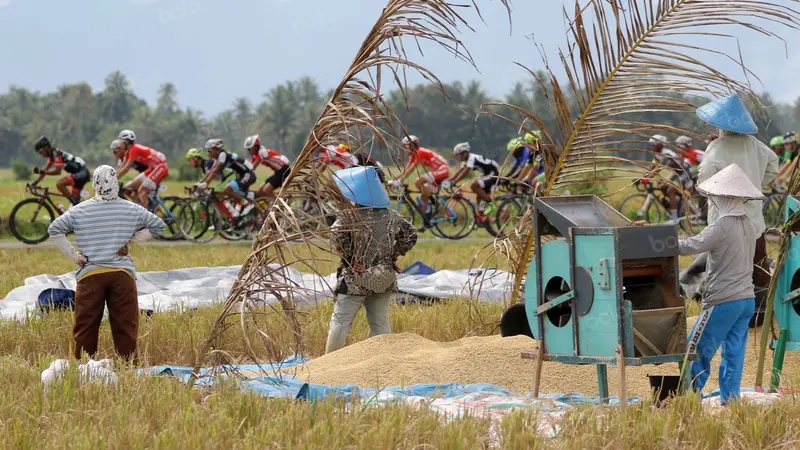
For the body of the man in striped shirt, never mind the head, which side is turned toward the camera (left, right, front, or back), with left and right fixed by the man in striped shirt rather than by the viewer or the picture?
back

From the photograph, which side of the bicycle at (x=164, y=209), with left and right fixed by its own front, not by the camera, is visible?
left

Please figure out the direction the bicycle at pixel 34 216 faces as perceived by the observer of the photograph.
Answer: facing to the left of the viewer

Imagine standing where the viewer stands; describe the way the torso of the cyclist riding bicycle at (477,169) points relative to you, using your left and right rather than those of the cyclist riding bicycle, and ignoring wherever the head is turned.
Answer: facing to the left of the viewer

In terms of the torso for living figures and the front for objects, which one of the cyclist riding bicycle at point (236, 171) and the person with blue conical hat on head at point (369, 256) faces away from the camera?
the person with blue conical hat on head

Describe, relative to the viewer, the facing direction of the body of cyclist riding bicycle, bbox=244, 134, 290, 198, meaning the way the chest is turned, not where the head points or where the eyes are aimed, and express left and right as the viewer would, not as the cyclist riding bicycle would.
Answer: facing to the left of the viewer

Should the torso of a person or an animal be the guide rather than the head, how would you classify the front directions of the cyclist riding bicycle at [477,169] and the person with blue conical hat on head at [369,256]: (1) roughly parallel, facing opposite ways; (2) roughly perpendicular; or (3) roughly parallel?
roughly perpendicular

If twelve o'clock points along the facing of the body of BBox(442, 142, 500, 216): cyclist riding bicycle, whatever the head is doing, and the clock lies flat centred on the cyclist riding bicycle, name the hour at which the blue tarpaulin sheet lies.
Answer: The blue tarpaulin sheet is roughly at 9 o'clock from the cyclist riding bicycle.

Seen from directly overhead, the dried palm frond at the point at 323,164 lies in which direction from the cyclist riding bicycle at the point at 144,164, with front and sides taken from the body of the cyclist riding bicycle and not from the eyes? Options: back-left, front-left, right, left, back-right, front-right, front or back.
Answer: left
